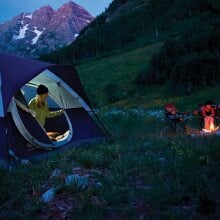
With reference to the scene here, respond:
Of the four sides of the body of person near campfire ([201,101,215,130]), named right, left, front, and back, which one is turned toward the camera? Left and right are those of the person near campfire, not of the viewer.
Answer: front

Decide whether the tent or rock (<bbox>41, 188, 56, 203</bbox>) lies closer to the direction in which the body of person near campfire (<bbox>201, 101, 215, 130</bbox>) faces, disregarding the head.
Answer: the rock

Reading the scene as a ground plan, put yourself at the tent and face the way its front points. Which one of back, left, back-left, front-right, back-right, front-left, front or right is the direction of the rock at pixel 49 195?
front-right

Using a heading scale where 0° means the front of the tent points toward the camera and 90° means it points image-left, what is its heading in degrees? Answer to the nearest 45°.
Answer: approximately 315°

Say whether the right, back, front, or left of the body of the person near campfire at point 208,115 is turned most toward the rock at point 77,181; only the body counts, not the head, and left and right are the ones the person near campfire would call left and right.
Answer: front

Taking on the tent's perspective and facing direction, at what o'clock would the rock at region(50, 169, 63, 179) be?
The rock is roughly at 1 o'clock from the tent.

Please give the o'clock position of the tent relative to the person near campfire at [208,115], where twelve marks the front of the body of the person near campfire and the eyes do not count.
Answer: The tent is roughly at 2 o'clock from the person near campfire.

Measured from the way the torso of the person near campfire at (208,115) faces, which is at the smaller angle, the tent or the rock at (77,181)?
the rock

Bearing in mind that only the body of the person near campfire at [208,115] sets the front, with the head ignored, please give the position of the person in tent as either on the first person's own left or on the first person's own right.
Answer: on the first person's own right

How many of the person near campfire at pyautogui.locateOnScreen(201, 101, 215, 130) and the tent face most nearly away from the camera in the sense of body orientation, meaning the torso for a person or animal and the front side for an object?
0
